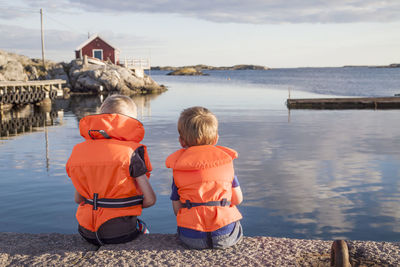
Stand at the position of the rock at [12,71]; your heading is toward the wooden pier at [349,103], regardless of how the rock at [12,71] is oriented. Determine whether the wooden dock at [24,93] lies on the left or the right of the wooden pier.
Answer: right

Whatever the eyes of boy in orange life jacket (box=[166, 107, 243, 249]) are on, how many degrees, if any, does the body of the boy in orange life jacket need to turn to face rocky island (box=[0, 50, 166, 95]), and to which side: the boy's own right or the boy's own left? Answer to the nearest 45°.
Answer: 0° — they already face it

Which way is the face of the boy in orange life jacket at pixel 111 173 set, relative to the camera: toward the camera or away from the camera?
away from the camera

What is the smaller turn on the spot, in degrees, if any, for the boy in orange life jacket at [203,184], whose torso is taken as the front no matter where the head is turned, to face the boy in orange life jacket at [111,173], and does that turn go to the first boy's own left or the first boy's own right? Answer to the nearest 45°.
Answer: approximately 90° to the first boy's own left

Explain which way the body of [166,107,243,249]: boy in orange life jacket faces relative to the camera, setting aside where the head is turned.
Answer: away from the camera

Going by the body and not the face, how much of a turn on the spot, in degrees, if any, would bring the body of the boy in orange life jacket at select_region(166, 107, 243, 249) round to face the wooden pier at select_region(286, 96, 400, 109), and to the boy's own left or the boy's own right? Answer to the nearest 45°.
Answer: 0° — they already face it

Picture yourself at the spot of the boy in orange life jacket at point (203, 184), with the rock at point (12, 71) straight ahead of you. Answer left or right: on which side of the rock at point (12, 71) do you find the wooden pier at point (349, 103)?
right
